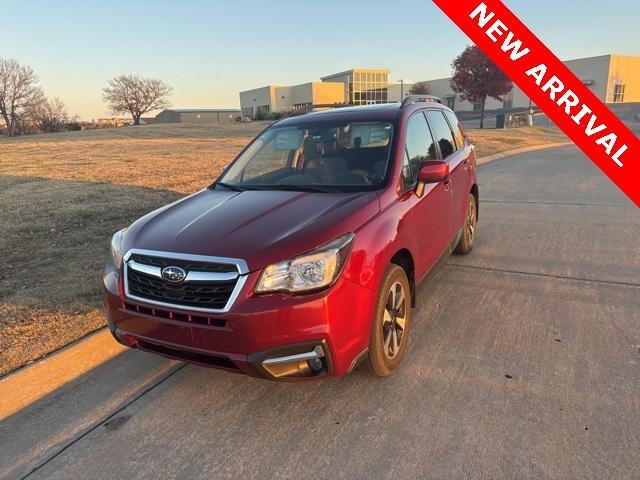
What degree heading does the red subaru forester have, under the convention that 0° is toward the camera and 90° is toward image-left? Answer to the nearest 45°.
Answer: approximately 45°
